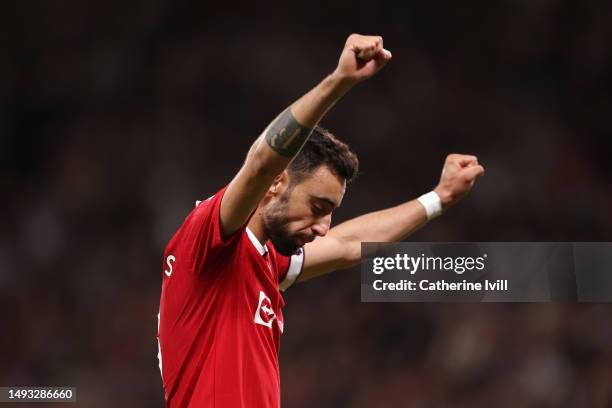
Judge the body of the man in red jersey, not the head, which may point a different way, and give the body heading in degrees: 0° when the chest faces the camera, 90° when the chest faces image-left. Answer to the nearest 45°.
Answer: approximately 270°

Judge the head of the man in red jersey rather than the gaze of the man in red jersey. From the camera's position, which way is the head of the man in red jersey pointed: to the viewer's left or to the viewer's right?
to the viewer's right
